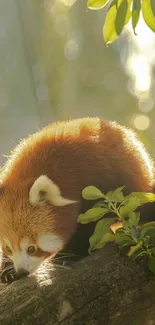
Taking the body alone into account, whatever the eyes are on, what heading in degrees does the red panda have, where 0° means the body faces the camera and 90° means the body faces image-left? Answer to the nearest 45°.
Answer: approximately 45°

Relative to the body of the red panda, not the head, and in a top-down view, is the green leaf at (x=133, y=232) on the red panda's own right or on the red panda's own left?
on the red panda's own left

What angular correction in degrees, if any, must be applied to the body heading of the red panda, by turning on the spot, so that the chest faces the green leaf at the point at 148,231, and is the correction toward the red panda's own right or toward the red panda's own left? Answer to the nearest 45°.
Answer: approximately 90° to the red panda's own left
